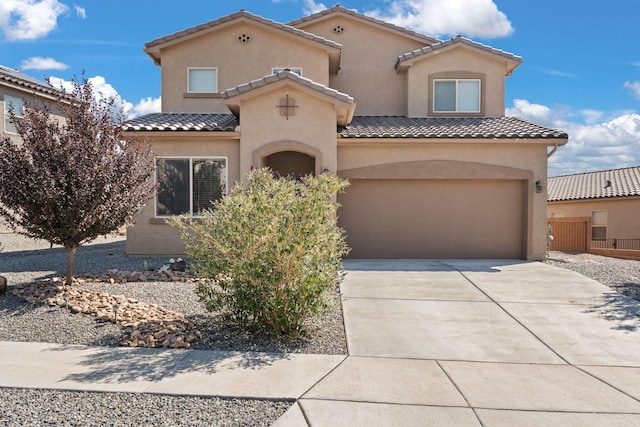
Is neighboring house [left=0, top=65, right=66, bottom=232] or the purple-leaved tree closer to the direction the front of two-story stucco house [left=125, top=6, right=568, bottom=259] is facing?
the purple-leaved tree

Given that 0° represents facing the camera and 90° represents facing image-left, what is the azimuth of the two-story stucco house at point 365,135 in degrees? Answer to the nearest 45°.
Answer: approximately 0°

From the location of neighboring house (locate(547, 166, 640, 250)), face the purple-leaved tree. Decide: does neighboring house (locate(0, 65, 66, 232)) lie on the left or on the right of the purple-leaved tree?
right

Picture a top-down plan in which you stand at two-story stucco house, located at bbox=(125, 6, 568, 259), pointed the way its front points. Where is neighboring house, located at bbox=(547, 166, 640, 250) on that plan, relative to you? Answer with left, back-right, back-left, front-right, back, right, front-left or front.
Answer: back-left

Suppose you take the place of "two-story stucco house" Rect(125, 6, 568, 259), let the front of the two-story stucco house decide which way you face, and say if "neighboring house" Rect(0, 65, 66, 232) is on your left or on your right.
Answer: on your right

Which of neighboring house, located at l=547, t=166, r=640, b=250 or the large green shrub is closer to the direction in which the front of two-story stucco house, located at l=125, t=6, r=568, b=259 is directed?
the large green shrub

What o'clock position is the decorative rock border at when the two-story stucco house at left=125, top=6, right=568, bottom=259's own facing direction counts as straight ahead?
The decorative rock border is roughly at 1 o'clock from the two-story stucco house.

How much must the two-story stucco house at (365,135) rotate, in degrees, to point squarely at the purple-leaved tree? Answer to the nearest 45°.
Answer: approximately 45° to its right

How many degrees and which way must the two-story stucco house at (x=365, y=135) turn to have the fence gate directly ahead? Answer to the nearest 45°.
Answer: approximately 135° to its left
